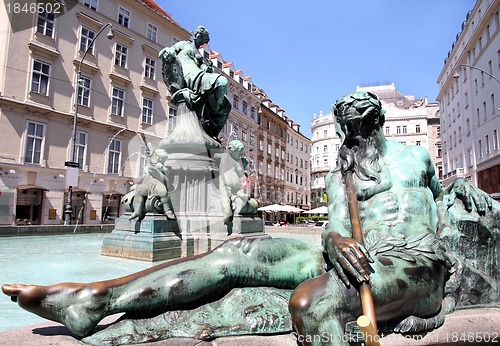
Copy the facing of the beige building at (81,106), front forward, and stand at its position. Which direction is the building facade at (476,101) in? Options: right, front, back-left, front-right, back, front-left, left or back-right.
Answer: front-left

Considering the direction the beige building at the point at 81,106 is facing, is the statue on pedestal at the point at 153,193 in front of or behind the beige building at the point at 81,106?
in front

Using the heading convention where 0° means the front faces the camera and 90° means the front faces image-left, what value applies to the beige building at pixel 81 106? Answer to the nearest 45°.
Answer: approximately 315°
